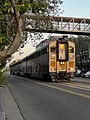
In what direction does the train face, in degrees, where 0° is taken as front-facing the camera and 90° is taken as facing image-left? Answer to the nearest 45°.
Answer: approximately 315°
